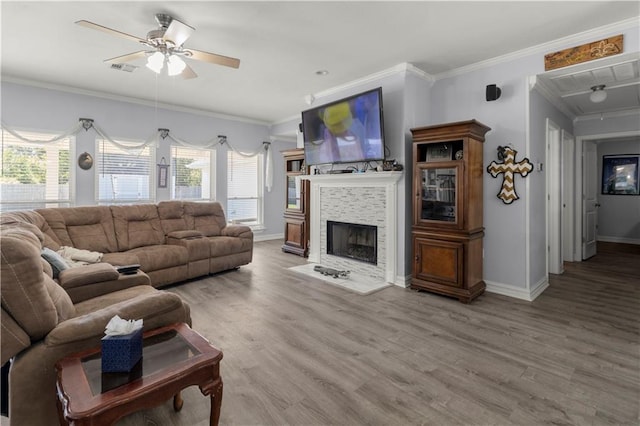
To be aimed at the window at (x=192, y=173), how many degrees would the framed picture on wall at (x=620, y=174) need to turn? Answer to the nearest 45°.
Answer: approximately 45° to its right

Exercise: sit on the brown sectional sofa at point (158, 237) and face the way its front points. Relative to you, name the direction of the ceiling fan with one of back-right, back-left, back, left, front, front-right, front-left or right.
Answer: front-right

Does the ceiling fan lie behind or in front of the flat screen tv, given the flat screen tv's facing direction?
in front

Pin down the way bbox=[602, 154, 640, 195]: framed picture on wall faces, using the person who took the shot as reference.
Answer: facing the viewer

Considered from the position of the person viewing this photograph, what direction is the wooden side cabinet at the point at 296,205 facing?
facing the viewer and to the left of the viewer

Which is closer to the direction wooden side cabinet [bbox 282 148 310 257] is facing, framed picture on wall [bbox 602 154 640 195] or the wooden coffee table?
the wooden coffee table

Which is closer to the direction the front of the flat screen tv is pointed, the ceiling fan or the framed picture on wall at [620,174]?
the ceiling fan

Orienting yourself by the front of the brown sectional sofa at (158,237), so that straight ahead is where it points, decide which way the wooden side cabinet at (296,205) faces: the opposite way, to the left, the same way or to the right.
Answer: to the right

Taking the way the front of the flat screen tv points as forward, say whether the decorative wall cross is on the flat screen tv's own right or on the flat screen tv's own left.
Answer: on the flat screen tv's own left

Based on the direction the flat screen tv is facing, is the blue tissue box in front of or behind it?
in front

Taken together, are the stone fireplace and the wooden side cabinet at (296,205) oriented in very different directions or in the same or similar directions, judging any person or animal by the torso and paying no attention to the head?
same or similar directions

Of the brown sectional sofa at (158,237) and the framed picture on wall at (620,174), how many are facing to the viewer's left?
0
